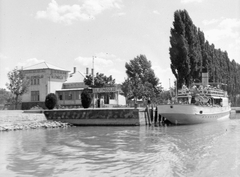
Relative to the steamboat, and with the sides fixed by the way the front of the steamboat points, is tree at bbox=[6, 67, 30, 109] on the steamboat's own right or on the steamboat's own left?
on the steamboat's own right

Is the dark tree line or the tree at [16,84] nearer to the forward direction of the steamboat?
the tree

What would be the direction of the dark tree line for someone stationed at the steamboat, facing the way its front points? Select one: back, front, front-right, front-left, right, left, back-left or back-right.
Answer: back-right
